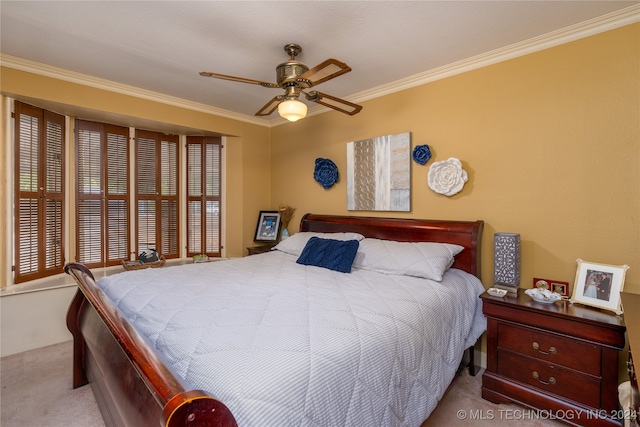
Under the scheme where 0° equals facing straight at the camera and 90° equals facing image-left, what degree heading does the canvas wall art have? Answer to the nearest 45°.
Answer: approximately 45°

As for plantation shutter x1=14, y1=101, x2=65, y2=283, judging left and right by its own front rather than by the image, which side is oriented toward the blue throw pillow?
front

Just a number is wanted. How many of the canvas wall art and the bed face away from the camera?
0

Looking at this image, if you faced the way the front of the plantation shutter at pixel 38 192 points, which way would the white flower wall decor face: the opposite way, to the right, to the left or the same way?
to the right

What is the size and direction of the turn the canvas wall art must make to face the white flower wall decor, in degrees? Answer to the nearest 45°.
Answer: approximately 90° to its left

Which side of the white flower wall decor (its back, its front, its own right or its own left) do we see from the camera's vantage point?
front

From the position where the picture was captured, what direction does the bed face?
facing the viewer and to the left of the viewer

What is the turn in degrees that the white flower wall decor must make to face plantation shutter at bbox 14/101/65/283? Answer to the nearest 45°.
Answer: approximately 90° to its right

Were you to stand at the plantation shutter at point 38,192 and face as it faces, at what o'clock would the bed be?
The bed is roughly at 1 o'clock from the plantation shutter.

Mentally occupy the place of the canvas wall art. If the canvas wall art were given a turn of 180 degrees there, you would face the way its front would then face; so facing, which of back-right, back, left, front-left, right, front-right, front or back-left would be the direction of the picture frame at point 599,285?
right

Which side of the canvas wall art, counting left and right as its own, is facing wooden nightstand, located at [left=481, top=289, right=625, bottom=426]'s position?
left

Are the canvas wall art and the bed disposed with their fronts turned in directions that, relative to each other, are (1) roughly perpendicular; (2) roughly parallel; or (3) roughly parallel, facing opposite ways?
roughly parallel

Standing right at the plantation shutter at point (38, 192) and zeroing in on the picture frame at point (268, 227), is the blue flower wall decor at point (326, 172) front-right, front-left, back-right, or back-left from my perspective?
front-right

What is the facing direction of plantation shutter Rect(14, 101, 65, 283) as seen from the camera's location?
facing the viewer and to the right of the viewer

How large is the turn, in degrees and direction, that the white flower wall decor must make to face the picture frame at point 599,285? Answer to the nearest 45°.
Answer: approximately 45° to its left
